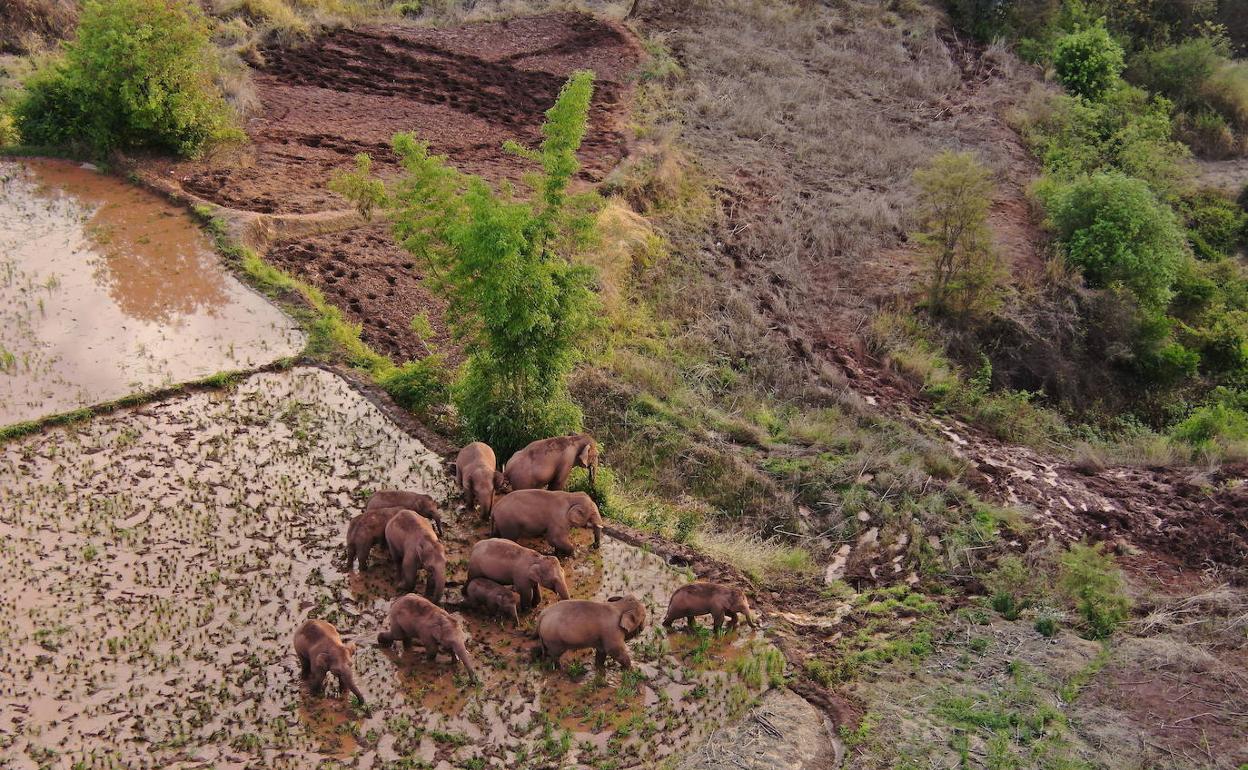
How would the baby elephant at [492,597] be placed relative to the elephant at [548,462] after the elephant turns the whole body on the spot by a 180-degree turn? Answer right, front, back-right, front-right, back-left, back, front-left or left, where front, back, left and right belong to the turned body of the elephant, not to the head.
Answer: left

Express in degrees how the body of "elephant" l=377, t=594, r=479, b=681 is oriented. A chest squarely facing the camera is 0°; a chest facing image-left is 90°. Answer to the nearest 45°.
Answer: approximately 315°

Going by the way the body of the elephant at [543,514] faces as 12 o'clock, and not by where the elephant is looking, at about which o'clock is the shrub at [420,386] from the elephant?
The shrub is roughly at 8 o'clock from the elephant.

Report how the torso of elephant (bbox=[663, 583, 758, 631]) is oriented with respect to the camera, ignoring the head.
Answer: to the viewer's right

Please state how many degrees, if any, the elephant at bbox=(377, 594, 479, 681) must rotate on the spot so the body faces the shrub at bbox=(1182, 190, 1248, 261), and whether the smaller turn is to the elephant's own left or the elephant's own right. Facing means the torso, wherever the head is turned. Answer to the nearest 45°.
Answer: approximately 90° to the elephant's own left

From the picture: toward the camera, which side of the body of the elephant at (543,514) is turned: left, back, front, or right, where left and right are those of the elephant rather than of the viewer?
right

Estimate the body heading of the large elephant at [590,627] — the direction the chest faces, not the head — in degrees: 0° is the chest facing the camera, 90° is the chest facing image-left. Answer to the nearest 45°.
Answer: approximately 270°

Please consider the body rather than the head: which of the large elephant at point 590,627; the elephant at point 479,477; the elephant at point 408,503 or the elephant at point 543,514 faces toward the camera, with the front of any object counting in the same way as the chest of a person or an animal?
the elephant at point 479,477

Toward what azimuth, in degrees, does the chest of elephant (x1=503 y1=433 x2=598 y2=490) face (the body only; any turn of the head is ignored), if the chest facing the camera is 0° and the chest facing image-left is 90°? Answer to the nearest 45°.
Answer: approximately 270°

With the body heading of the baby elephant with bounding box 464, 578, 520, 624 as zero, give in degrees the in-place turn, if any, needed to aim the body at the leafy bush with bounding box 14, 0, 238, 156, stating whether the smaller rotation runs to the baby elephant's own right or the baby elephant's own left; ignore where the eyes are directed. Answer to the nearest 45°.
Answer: approximately 180°

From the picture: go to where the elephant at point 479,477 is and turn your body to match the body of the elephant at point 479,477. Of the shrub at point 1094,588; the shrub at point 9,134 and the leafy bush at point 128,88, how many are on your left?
1
